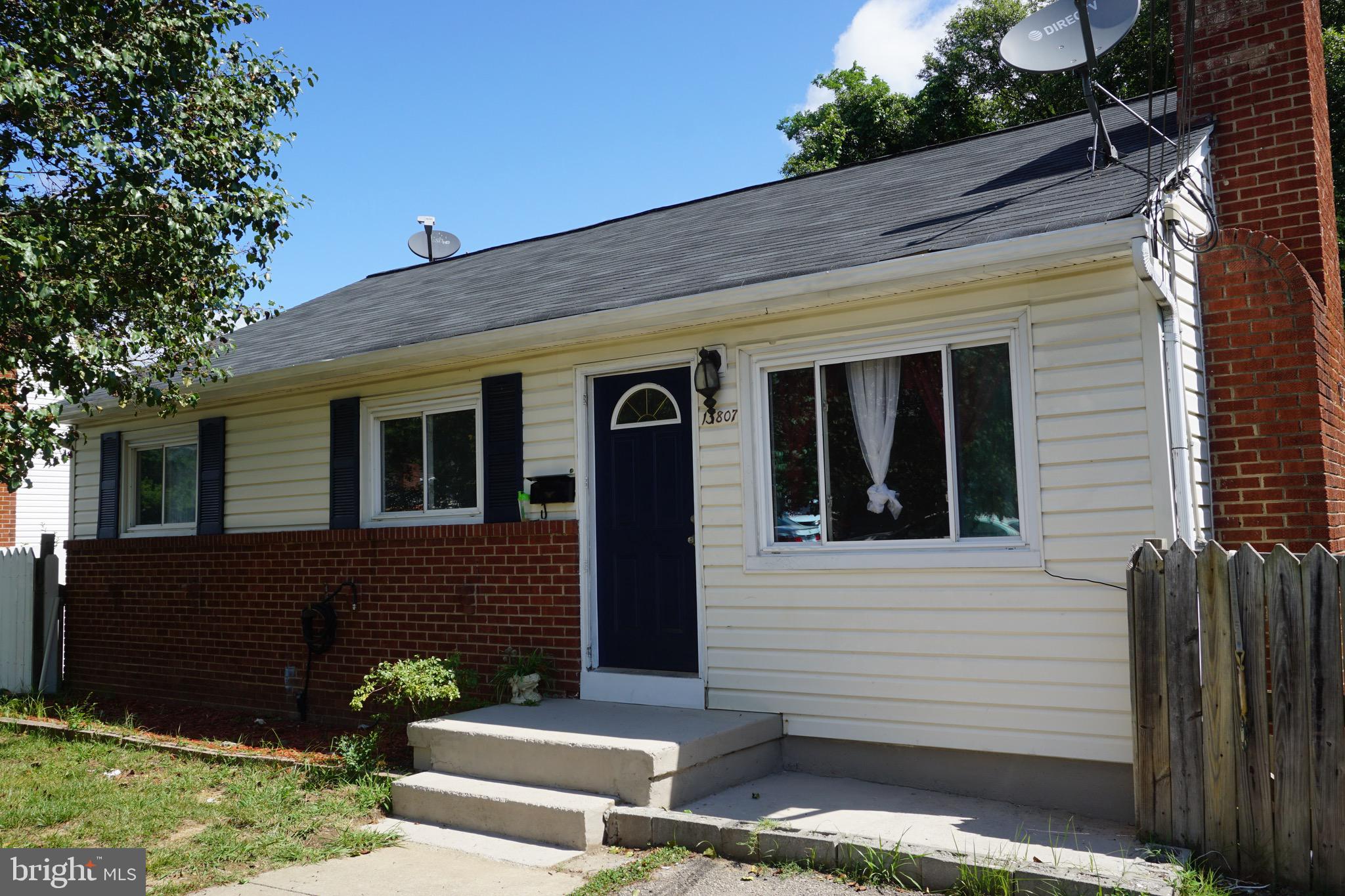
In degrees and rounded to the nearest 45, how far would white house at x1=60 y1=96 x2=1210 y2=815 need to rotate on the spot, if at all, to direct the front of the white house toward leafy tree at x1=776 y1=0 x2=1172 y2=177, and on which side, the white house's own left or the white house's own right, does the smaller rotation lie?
approximately 135° to the white house's own right

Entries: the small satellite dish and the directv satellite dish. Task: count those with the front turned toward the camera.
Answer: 2

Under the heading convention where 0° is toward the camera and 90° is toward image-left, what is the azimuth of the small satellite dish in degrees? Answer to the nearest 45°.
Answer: approximately 0°

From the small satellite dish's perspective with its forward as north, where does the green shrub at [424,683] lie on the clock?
The green shrub is roughly at 12 o'clock from the small satellite dish.

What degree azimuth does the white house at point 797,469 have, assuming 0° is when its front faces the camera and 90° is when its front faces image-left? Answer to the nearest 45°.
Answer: approximately 45°

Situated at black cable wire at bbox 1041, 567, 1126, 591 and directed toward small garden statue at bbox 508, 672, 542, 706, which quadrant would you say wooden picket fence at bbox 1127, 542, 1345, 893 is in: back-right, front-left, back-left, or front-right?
back-left
